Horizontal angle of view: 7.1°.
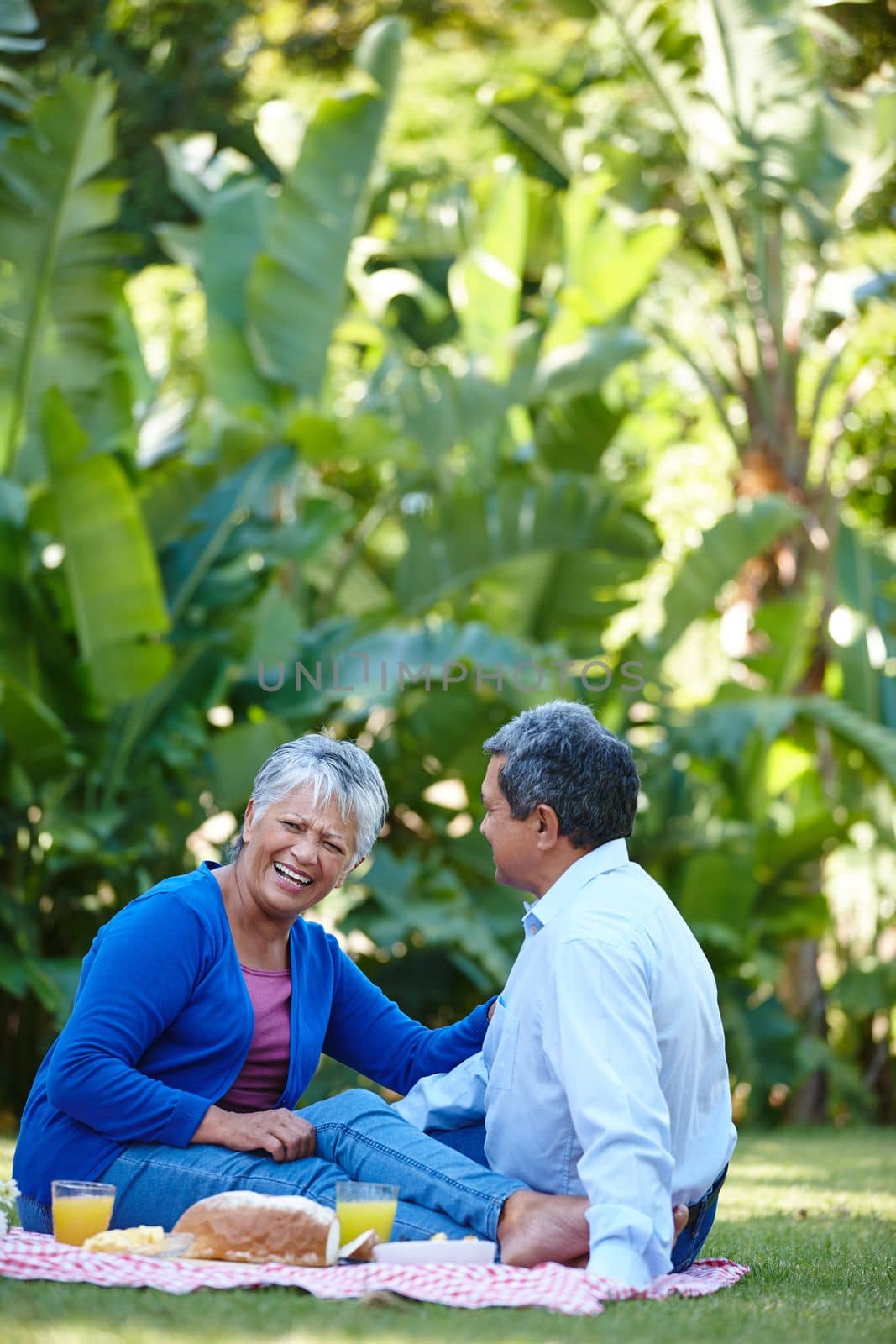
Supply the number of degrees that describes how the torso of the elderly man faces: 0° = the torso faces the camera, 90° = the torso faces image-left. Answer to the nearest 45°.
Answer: approximately 90°

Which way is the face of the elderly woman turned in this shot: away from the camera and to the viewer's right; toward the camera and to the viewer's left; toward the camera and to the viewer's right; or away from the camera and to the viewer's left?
toward the camera and to the viewer's right

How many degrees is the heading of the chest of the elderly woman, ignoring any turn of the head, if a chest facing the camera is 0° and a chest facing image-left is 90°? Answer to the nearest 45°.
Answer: approximately 315°

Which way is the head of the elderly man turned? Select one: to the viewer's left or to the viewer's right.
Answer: to the viewer's left
